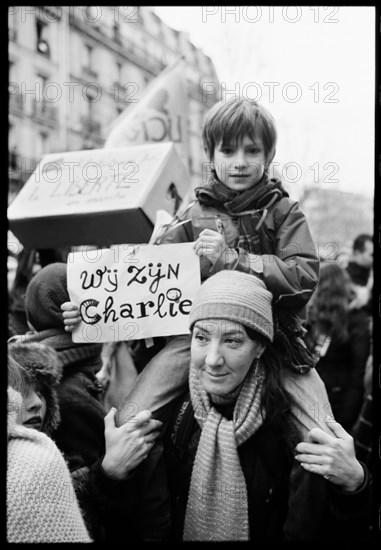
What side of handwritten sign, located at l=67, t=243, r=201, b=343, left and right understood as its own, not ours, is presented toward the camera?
front

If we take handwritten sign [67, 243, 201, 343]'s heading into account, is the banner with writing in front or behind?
behind

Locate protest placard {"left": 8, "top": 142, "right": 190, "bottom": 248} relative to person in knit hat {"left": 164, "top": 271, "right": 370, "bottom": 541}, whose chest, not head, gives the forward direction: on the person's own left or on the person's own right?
on the person's own right

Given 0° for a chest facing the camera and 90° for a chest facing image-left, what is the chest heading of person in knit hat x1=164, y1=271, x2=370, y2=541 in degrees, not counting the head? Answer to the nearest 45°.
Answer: approximately 45°

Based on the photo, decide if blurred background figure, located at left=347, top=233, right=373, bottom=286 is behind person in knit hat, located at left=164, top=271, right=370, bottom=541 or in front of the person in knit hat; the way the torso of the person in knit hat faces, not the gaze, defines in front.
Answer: behind

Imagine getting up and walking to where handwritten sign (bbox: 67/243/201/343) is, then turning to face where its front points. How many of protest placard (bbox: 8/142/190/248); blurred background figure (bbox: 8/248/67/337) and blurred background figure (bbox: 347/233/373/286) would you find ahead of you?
0

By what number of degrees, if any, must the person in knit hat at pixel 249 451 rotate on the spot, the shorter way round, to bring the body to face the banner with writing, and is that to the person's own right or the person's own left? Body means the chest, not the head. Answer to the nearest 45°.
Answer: approximately 135° to the person's own right

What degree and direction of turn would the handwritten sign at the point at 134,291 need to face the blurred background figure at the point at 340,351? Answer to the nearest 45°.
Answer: approximately 135° to its left

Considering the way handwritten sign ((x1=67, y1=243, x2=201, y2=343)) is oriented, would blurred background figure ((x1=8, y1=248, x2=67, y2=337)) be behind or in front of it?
behind

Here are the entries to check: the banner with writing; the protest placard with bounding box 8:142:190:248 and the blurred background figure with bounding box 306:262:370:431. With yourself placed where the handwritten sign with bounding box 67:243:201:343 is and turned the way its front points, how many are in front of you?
0

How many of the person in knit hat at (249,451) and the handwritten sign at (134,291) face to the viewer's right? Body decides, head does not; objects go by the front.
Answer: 0

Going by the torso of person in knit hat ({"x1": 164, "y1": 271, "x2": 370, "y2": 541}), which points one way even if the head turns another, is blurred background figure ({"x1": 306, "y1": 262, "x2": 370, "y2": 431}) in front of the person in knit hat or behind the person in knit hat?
behind
